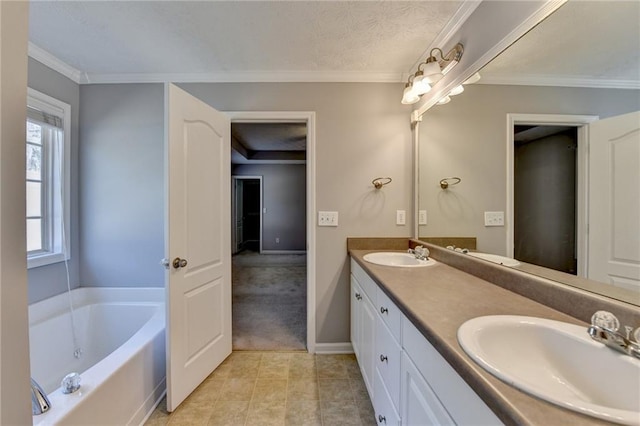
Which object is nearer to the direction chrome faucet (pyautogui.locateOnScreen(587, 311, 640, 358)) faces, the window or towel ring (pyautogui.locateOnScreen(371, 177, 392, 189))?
the window

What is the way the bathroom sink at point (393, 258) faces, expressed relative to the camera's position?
facing to the left of the viewer

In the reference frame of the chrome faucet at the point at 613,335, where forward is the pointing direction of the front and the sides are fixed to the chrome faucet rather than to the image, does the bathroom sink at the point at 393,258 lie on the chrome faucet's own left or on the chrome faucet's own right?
on the chrome faucet's own right

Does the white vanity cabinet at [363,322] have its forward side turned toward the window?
yes

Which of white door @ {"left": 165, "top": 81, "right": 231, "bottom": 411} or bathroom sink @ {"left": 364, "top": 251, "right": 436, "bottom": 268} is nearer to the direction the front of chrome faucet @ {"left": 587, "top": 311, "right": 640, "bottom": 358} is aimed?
the white door

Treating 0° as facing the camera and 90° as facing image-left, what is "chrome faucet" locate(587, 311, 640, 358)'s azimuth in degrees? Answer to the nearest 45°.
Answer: approximately 45°

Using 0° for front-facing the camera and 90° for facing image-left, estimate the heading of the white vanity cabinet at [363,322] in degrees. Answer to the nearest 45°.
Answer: approximately 90°
